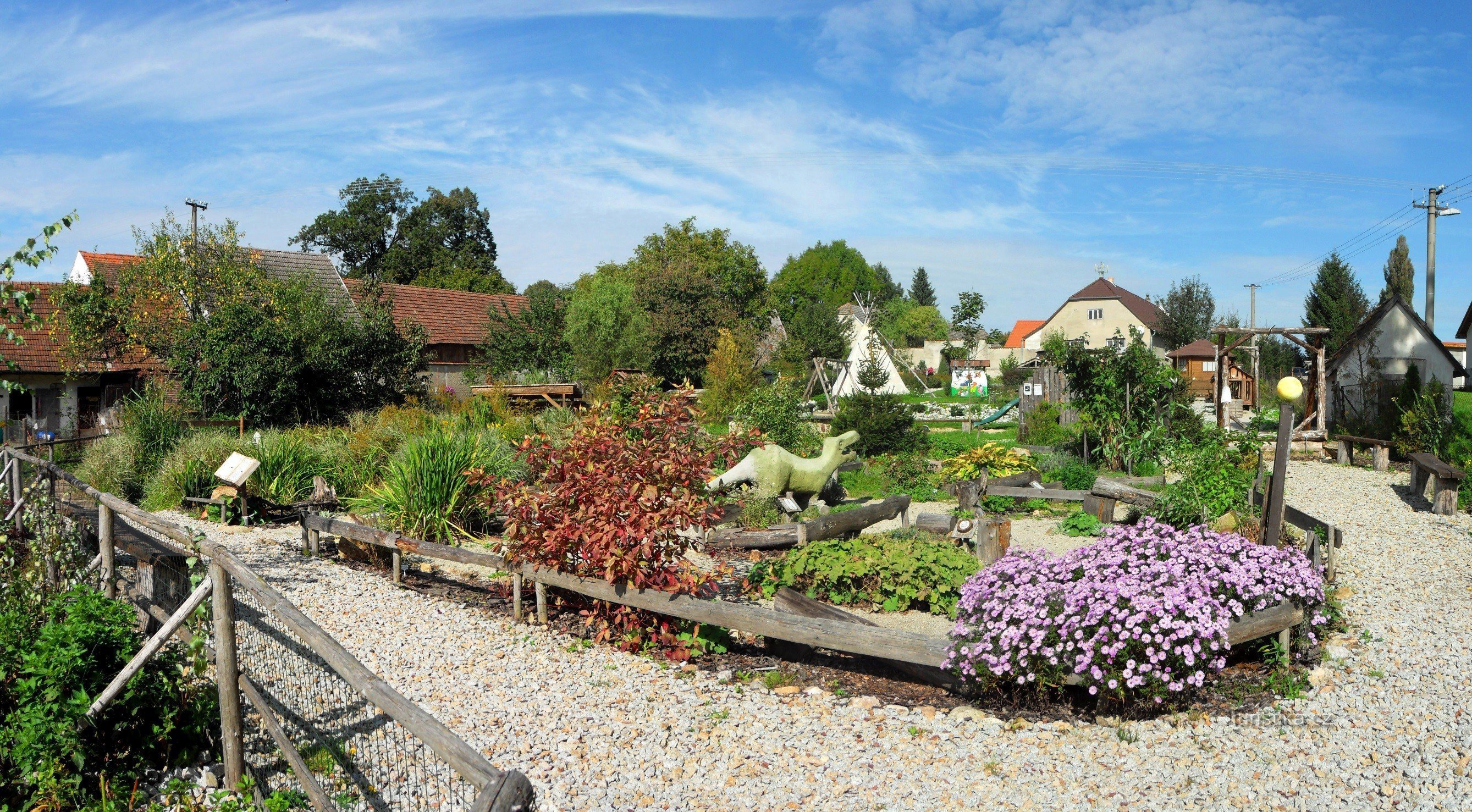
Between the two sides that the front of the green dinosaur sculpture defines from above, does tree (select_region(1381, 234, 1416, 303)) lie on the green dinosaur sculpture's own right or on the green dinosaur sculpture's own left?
on the green dinosaur sculpture's own left

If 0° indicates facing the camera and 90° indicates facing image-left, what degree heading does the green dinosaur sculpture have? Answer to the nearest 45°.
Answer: approximately 270°

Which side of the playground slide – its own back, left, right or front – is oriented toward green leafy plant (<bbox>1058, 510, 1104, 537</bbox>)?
left

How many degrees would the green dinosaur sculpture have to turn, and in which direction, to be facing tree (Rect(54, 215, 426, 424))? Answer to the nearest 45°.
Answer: approximately 135° to its left

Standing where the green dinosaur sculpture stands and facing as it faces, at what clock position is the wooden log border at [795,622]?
The wooden log border is roughly at 3 o'clock from the green dinosaur sculpture.

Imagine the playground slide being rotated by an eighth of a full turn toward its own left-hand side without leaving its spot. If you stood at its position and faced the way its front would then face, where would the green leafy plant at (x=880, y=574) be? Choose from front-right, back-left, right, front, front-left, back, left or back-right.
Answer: front-left

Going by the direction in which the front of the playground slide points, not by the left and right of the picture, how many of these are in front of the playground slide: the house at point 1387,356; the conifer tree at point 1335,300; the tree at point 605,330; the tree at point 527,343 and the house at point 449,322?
3

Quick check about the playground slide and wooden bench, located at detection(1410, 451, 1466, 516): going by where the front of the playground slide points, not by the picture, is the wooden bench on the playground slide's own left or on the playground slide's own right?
on the playground slide's own left

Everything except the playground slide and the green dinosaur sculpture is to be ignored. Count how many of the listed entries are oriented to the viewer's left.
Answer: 1

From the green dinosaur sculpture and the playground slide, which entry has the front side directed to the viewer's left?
the playground slide

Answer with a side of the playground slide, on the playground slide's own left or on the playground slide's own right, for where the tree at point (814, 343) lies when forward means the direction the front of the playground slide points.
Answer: on the playground slide's own right

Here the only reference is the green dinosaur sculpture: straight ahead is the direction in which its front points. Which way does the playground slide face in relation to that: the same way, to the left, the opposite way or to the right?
the opposite way

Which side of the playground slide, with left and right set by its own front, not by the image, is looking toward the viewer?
left
